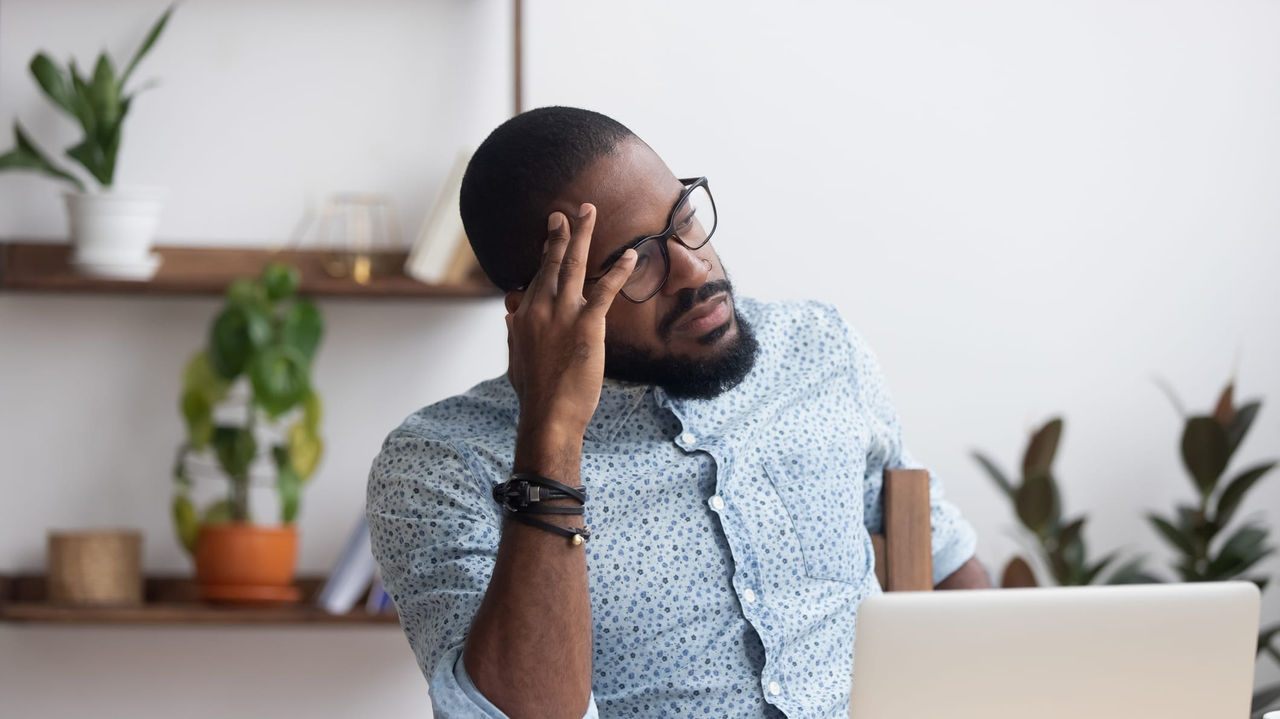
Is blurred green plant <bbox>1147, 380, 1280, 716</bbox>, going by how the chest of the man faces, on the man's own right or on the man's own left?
on the man's own left

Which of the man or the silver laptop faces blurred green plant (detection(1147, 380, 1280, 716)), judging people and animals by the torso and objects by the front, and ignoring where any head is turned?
the silver laptop

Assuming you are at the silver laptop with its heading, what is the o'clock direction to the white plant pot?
The white plant pot is roughly at 10 o'clock from the silver laptop.

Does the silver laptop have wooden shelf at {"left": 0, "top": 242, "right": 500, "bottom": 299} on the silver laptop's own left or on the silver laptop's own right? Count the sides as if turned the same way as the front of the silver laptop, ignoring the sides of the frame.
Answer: on the silver laptop's own left

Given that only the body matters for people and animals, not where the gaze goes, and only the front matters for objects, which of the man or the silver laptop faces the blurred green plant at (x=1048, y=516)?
the silver laptop

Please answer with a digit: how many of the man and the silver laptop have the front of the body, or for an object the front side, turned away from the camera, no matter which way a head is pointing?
1

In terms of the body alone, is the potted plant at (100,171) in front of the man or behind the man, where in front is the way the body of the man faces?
behind

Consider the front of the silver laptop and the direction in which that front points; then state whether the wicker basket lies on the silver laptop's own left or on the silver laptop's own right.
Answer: on the silver laptop's own left

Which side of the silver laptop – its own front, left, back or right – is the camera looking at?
back

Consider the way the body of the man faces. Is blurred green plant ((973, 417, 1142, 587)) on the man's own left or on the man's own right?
on the man's own left
